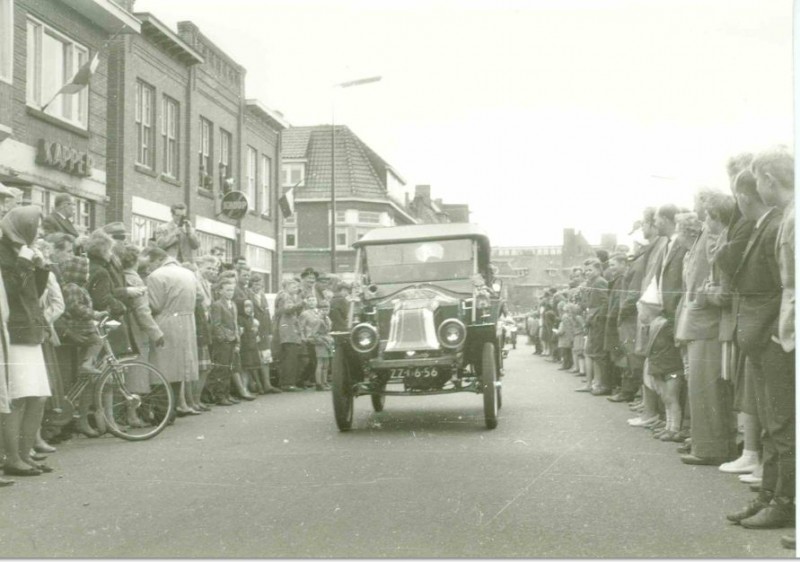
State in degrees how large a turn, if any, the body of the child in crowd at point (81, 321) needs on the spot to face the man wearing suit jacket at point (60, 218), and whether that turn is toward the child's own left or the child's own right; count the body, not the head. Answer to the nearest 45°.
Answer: approximately 90° to the child's own left

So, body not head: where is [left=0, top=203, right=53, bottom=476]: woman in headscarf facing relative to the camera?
to the viewer's right

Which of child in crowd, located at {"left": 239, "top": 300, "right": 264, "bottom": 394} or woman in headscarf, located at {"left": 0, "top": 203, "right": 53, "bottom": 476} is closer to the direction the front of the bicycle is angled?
the child in crowd

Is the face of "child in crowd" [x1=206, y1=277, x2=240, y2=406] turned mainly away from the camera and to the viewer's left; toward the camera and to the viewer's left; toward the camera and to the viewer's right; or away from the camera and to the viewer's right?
toward the camera and to the viewer's right

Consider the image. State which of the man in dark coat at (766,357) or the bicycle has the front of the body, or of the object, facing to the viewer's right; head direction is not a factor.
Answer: the bicycle

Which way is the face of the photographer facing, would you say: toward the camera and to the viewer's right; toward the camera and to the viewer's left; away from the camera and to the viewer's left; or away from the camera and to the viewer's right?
toward the camera and to the viewer's right
